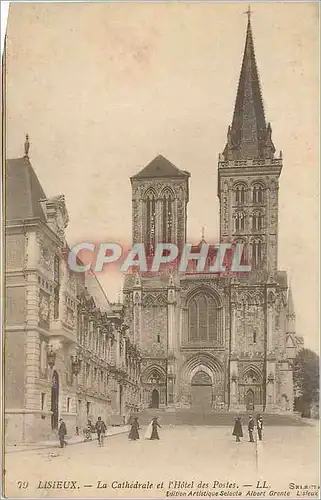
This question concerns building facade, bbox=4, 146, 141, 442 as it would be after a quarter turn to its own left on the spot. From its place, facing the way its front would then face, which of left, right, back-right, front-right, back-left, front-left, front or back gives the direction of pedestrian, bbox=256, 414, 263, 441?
right

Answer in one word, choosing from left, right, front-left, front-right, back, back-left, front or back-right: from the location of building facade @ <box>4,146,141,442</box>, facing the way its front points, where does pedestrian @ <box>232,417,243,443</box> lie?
front

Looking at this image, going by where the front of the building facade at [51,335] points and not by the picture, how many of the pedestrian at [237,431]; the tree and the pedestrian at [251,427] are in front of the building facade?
3

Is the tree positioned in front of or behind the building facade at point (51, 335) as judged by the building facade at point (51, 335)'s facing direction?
in front

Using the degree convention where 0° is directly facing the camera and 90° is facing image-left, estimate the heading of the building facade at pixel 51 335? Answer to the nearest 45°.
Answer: approximately 270°
